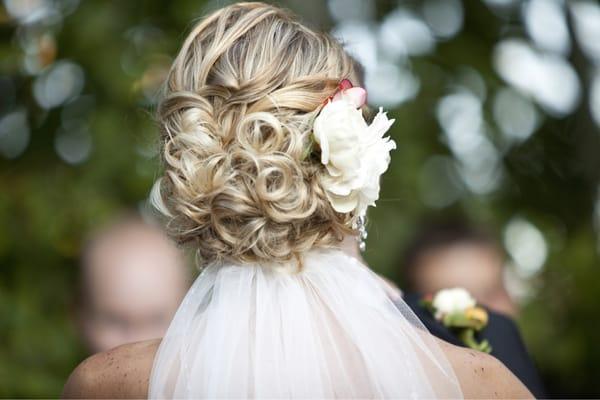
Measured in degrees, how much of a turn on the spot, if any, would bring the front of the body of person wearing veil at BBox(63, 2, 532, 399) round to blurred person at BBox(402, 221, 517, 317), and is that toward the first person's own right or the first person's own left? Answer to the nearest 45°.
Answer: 0° — they already face them

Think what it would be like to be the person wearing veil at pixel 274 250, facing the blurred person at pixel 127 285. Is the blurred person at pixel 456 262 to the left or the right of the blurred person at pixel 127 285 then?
right

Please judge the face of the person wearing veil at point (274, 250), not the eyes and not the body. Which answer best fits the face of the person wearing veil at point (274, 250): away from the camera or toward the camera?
away from the camera

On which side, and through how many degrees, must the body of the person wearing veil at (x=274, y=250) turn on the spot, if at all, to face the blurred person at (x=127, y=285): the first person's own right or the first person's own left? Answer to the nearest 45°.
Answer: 0° — they already face them

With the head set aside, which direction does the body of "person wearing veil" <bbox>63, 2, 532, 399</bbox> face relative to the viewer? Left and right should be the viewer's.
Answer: facing away from the viewer

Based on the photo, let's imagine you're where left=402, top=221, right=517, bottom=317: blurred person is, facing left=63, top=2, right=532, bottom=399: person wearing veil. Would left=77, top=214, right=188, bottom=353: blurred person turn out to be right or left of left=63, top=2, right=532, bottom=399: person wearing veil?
right
